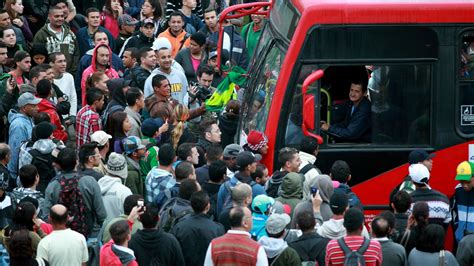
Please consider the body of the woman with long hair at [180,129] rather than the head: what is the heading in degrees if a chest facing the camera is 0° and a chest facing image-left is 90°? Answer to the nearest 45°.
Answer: approximately 225°

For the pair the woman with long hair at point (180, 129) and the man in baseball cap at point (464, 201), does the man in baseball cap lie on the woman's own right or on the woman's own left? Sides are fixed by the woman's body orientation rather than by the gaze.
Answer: on the woman's own right

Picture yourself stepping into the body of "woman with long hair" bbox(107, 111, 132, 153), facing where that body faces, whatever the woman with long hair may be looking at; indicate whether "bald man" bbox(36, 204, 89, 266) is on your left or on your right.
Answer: on your right

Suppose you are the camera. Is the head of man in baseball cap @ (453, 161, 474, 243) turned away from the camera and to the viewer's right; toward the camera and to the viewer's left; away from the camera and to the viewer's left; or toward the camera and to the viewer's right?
toward the camera and to the viewer's left

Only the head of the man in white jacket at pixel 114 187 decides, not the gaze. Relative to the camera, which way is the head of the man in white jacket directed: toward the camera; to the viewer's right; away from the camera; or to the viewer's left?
away from the camera

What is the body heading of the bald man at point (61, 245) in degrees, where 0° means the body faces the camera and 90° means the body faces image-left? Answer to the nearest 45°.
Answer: approximately 180°

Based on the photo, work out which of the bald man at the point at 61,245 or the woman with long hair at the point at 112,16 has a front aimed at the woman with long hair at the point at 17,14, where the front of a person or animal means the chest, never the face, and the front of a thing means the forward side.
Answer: the bald man

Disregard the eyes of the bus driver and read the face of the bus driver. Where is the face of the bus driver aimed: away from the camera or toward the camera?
toward the camera

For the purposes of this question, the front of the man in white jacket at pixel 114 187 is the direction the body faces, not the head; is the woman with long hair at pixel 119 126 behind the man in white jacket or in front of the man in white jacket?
in front

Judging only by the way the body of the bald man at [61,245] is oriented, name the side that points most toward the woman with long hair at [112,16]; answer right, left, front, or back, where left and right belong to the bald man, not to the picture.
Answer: front
